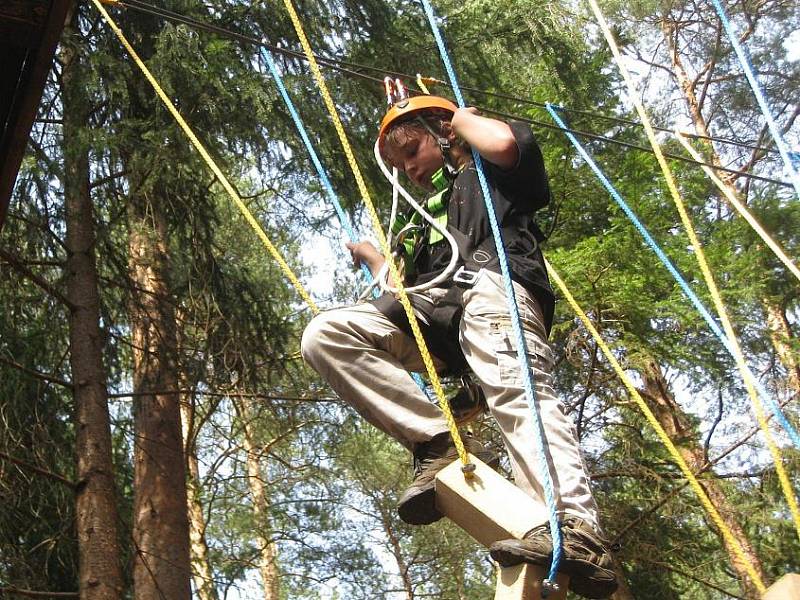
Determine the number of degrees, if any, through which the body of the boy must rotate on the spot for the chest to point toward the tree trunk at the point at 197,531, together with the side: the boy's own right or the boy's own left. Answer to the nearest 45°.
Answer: approximately 135° to the boy's own right

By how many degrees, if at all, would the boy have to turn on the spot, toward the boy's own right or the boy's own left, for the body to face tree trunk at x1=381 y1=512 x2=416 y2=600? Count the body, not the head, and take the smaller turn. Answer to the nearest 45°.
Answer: approximately 135° to the boy's own right

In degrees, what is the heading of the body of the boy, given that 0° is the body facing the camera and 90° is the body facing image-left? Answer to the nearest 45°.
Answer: approximately 45°

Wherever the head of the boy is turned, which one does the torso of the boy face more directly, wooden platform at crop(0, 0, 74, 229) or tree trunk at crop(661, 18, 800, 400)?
the wooden platform

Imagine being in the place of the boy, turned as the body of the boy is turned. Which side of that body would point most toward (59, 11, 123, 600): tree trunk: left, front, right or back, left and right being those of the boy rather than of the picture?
right

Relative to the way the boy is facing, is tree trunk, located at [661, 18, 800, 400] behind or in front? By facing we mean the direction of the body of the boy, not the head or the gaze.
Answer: behind

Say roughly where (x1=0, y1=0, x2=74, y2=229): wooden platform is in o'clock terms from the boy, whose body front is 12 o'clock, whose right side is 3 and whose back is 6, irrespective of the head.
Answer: The wooden platform is roughly at 1 o'clock from the boy.

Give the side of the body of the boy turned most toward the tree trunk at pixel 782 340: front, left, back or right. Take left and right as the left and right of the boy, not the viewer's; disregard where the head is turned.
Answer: back
